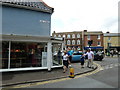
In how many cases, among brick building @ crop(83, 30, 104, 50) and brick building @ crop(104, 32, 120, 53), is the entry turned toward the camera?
2

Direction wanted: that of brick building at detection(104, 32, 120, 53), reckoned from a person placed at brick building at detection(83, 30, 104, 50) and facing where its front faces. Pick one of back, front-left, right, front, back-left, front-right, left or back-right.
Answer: left

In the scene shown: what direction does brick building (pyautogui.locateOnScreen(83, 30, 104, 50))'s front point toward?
toward the camera

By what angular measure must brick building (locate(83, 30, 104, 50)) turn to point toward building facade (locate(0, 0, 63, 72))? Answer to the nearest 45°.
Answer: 0° — it already faces it

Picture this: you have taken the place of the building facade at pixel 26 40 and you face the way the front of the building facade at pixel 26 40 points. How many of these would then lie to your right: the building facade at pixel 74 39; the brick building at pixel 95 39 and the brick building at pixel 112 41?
0

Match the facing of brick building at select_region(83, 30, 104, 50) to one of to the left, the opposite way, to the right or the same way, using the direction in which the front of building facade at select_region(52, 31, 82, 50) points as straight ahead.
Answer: the same way

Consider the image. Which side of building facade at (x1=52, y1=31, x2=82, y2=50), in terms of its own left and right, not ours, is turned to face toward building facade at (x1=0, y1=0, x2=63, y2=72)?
front

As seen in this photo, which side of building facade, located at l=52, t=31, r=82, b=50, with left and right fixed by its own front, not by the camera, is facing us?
front

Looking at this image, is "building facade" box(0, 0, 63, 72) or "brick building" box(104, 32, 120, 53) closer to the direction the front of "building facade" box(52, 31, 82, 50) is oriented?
the building facade

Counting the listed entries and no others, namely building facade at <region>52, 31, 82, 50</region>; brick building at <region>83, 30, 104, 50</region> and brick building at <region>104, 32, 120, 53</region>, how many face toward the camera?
3

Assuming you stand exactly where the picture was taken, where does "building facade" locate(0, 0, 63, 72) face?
facing the viewer and to the right of the viewer

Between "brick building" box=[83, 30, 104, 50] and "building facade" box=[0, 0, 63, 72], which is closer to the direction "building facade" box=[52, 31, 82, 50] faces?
the building facade

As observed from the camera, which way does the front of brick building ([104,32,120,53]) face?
facing the viewer
